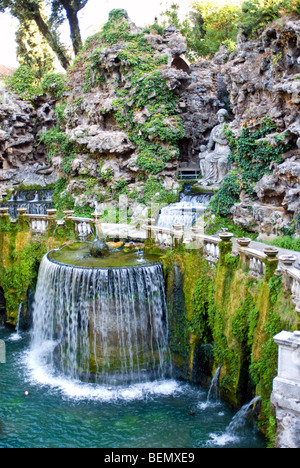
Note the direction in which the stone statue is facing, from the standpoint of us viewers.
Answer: facing the viewer and to the left of the viewer

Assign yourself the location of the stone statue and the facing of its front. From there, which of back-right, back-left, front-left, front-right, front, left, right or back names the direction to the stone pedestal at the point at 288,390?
front-left

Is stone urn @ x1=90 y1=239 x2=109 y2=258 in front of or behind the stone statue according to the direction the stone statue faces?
in front

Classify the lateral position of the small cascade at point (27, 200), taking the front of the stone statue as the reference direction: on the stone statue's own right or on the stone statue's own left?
on the stone statue's own right

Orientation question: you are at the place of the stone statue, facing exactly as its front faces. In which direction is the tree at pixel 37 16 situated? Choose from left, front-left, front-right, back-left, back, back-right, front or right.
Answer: right

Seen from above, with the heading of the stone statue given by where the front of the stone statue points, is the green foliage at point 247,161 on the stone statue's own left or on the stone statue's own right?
on the stone statue's own left

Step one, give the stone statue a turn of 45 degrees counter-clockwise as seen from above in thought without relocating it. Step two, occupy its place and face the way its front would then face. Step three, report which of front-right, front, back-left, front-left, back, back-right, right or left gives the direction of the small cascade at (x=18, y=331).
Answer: front-right

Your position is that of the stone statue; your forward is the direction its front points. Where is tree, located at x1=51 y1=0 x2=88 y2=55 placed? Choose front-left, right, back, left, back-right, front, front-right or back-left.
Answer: right

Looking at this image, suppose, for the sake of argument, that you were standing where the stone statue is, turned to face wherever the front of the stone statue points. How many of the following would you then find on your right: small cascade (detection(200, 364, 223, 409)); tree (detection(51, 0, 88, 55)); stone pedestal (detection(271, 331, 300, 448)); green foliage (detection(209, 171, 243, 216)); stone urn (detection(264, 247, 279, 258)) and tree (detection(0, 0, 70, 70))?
2
